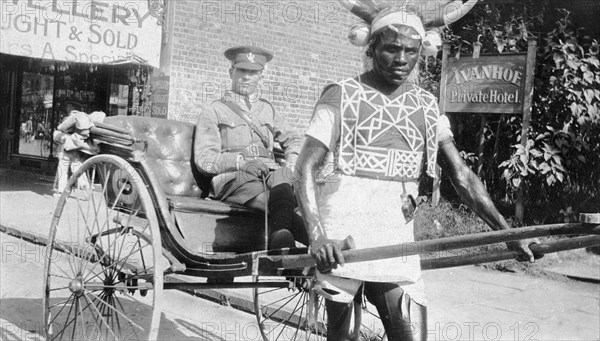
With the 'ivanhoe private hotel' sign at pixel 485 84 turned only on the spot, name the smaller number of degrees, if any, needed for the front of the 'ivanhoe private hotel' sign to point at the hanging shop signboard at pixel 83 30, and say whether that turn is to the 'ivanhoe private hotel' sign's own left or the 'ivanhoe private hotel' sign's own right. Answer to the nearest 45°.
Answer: approximately 90° to the 'ivanhoe private hotel' sign's own right

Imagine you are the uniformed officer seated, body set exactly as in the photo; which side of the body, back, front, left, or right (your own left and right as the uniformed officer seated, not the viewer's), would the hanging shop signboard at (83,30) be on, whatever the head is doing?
back

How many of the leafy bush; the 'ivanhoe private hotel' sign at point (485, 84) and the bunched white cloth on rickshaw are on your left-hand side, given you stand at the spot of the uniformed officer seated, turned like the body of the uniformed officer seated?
2

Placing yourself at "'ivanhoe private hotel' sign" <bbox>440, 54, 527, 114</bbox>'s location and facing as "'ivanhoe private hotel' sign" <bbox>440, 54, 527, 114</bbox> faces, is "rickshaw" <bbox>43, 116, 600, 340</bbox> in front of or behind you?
in front

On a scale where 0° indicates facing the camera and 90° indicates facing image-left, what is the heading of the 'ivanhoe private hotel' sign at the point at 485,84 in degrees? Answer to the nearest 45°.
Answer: approximately 0°

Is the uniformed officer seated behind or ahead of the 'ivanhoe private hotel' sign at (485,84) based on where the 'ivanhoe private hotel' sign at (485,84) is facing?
ahead

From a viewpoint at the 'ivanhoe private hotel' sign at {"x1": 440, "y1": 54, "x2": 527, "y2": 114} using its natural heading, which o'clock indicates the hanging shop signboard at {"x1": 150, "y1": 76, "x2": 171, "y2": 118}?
The hanging shop signboard is roughly at 3 o'clock from the 'ivanhoe private hotel' sign.

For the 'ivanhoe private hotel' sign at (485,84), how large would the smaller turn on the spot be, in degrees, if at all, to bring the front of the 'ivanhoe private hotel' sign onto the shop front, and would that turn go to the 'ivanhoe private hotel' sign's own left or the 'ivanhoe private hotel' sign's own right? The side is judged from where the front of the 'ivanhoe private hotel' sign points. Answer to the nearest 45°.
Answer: approximately 90° to the 'ivanhoe private hotel' sign's own right

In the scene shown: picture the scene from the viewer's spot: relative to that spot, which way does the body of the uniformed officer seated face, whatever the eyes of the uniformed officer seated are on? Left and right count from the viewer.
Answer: facing the viewer and to the right of the viewer

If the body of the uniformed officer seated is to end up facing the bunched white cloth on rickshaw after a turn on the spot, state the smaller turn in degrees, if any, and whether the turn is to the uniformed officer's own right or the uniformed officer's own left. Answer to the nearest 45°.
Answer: approximately 135° to the uniformed officer's own right

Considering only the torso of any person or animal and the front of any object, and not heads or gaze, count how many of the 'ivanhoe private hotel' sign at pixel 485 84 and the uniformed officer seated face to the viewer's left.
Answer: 0

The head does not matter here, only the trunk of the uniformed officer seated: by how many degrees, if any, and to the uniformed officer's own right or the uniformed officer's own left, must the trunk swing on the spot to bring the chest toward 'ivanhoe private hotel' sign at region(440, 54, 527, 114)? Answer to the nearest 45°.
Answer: approximately 90° to the uniformed officer's own left

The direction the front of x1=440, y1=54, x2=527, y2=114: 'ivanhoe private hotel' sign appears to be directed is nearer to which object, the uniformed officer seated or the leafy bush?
the uniformed officer seated

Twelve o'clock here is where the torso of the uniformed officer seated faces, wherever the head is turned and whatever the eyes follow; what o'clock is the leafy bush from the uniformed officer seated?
The leafy bush is roughly at 9 o'clock from the uniformed officer seated.
